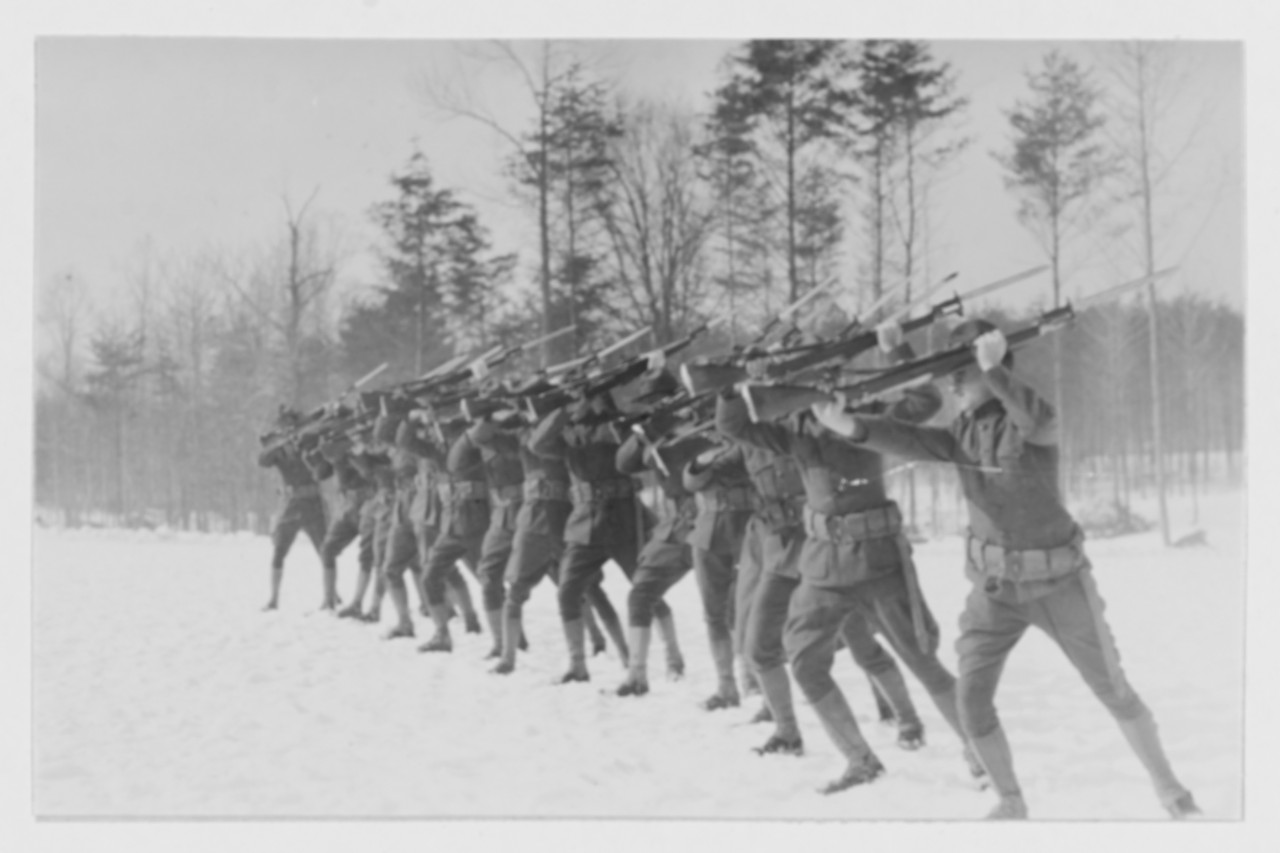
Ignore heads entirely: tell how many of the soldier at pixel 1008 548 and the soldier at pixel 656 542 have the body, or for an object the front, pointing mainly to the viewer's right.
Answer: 0
